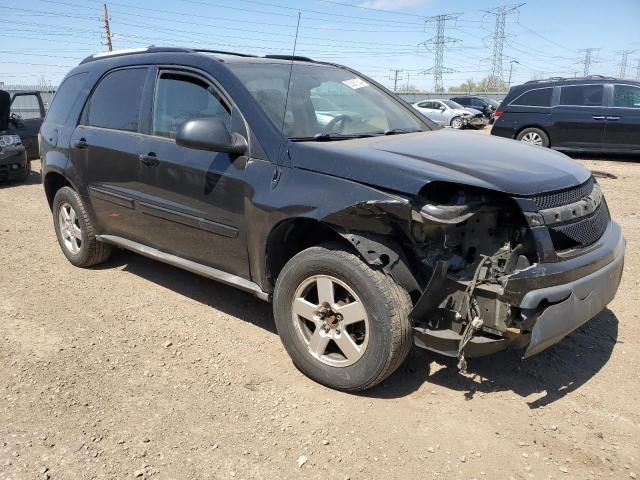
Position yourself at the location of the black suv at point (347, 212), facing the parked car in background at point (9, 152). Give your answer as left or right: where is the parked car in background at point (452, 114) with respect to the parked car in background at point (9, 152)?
right

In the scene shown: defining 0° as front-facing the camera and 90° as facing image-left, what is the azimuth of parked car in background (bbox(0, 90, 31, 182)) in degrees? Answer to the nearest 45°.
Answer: approximately 315°

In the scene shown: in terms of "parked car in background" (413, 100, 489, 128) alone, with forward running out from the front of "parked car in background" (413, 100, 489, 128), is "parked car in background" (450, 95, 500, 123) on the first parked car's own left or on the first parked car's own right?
on the first parked car's own left

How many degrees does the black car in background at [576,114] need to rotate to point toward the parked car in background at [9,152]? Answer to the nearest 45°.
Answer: approximately 135° to its right

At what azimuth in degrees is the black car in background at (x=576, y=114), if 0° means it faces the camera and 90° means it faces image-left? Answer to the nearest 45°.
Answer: approximately 270°

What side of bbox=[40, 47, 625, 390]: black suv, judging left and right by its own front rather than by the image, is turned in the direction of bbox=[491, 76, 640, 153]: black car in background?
left

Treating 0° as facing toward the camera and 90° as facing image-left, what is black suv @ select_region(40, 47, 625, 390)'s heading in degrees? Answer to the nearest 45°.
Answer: approximately 315°

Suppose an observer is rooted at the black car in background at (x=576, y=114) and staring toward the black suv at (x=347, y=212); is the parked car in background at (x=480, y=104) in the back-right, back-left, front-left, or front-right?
back-right

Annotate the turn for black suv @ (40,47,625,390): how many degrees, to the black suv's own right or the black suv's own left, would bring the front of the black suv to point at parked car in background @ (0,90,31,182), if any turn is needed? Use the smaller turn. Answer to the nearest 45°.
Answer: approximately 180°

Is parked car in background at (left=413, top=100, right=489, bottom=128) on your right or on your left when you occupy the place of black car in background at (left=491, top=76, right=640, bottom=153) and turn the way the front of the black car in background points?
on your left

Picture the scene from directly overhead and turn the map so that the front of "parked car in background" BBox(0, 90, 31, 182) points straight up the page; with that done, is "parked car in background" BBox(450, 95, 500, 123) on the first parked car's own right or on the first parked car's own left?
on the first parked car's own left

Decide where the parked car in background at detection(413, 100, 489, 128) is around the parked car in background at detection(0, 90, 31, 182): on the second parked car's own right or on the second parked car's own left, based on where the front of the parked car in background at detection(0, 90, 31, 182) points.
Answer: on the second parked car's own left
